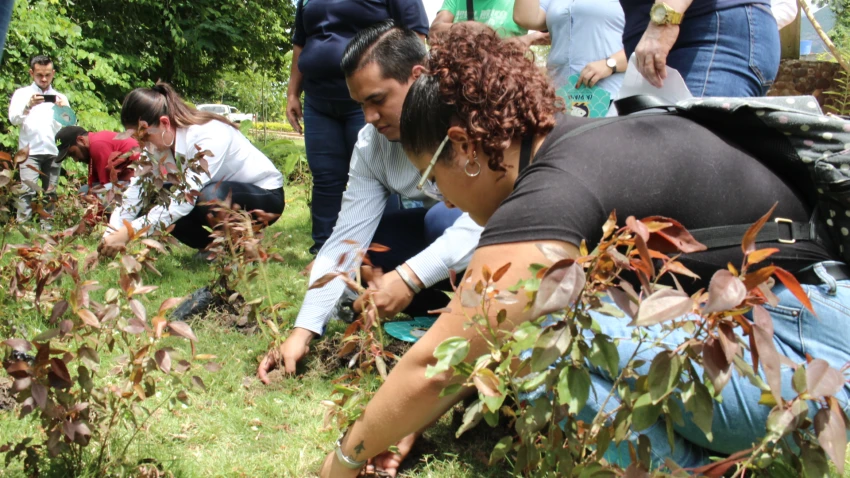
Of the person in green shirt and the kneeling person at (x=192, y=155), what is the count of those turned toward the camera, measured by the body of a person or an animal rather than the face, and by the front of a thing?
1

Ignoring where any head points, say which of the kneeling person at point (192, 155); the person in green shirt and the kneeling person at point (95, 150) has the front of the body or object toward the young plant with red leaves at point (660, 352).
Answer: the person in green shirt

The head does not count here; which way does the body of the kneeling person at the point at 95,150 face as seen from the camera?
to the viewer's left

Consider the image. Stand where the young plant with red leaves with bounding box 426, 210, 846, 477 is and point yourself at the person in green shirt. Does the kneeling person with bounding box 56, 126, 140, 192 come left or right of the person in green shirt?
left

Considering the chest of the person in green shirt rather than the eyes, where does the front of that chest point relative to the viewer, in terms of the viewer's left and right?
facing the viewer

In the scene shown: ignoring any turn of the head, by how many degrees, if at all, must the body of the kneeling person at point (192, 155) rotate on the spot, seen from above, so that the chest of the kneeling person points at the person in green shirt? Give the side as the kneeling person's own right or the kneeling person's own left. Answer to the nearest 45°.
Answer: approximately 180°

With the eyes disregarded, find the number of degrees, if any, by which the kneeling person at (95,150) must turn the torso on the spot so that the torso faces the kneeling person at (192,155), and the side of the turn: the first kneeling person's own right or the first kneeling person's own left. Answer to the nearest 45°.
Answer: approximately 90° to the first kneeling person's own left

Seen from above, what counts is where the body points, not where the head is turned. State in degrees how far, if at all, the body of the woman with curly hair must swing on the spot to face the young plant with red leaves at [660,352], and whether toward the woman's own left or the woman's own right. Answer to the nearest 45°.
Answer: approximately 90° to the woman's own left

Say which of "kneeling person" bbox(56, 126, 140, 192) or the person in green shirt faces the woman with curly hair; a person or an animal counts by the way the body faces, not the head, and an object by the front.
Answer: the person in green shirt

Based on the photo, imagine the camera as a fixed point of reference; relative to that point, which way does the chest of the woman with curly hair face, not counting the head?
to the viewer's left

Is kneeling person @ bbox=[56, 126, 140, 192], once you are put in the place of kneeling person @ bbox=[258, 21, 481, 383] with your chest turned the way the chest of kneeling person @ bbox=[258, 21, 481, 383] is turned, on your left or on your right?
on your right

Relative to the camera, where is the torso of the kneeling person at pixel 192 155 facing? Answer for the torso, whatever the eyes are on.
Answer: to the viewer's left

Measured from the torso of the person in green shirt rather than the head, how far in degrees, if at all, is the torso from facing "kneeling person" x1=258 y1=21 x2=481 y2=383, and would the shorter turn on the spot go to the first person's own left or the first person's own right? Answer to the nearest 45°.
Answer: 0° — they already face them
